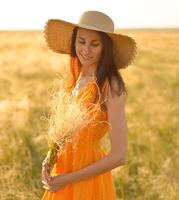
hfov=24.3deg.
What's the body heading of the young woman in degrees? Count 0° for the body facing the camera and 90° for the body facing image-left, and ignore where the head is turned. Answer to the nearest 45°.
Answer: approximately 45°
